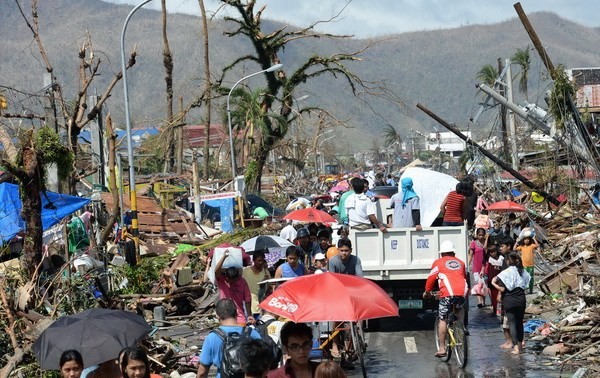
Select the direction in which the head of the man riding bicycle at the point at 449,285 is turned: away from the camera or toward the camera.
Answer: away from the camera

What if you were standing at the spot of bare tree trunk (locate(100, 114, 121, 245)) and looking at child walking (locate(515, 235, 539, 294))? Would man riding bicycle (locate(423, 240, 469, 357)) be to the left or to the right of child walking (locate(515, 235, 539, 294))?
right

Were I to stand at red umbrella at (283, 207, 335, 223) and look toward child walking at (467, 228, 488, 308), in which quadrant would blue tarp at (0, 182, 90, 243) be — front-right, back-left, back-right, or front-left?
back-right

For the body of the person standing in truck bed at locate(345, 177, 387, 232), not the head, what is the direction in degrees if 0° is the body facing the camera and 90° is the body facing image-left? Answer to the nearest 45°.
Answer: approximately 180°

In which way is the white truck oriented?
away from the camera

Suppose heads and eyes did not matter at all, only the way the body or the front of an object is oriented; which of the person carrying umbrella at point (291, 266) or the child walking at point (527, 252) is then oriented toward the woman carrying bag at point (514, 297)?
the child walking
